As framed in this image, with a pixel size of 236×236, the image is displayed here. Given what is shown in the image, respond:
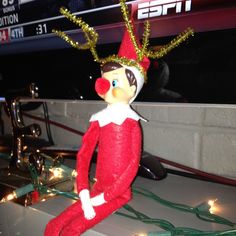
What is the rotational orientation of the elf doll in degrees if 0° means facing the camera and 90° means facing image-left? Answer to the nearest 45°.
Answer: approximately 45°
